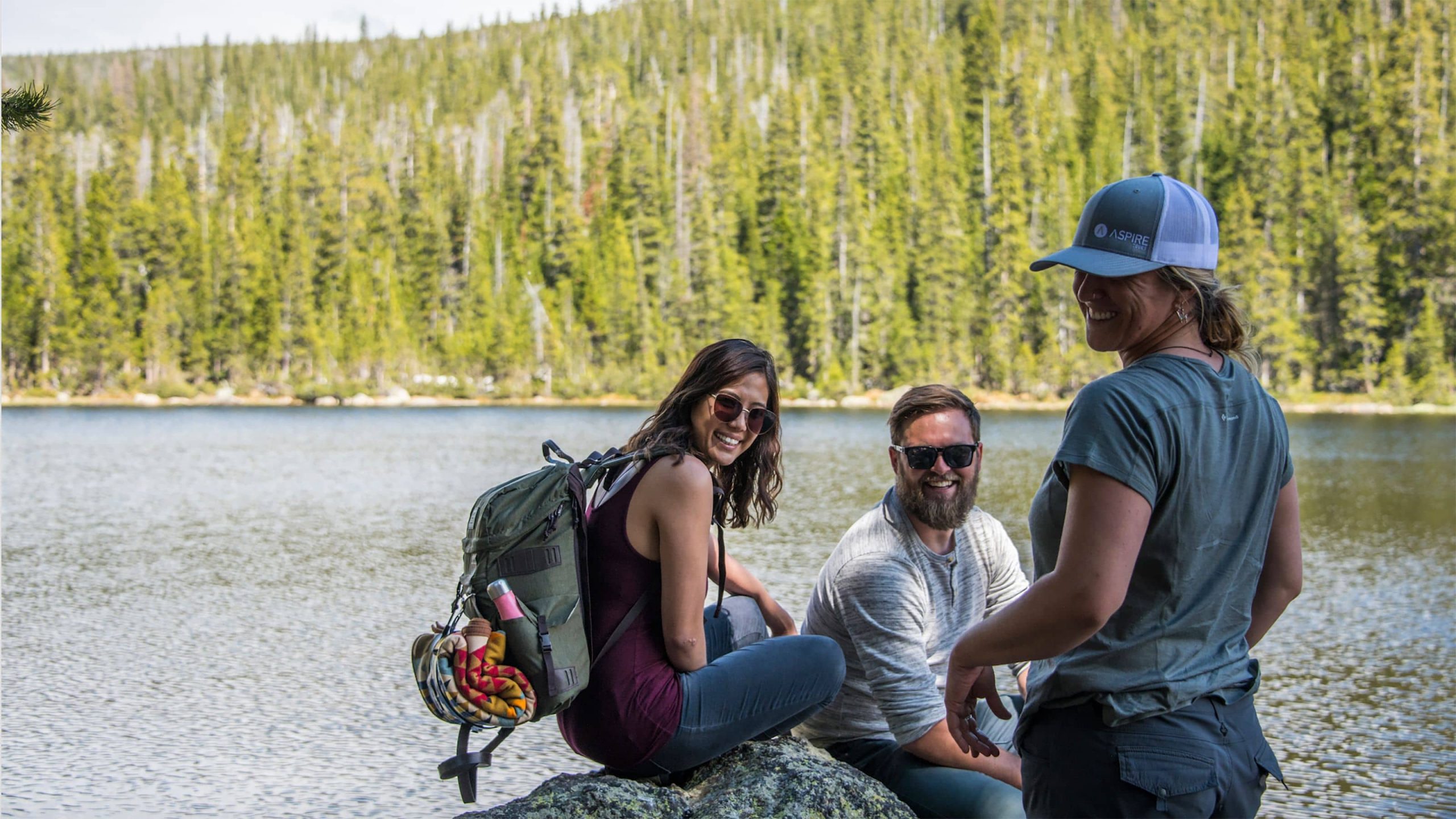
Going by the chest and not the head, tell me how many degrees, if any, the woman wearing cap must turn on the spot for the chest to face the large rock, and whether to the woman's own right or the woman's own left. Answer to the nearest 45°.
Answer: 0° — they already face it

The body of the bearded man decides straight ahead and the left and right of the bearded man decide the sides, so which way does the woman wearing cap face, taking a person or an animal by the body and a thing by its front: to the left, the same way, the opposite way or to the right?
the opposite way

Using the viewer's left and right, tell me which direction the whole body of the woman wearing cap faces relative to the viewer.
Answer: facing away from the viewer and to the left of the viewer

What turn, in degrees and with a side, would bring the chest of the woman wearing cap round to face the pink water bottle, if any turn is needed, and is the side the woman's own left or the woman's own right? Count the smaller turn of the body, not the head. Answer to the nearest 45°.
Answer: approximately 45° to the woman's own left

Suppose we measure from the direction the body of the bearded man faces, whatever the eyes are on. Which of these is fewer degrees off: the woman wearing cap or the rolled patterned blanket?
the woman wearing cap

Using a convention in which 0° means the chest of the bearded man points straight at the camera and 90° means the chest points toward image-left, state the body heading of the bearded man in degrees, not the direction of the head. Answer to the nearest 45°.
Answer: approximately 315°

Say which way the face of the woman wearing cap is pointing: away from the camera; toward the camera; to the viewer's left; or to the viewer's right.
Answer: to the viewer's left

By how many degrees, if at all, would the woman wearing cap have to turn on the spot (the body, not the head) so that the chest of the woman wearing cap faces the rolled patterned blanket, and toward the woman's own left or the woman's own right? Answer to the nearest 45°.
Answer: approximately 45° to the woman's own left

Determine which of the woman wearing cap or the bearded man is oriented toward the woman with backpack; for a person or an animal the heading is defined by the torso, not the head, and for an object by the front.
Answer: the woman wearing cap
